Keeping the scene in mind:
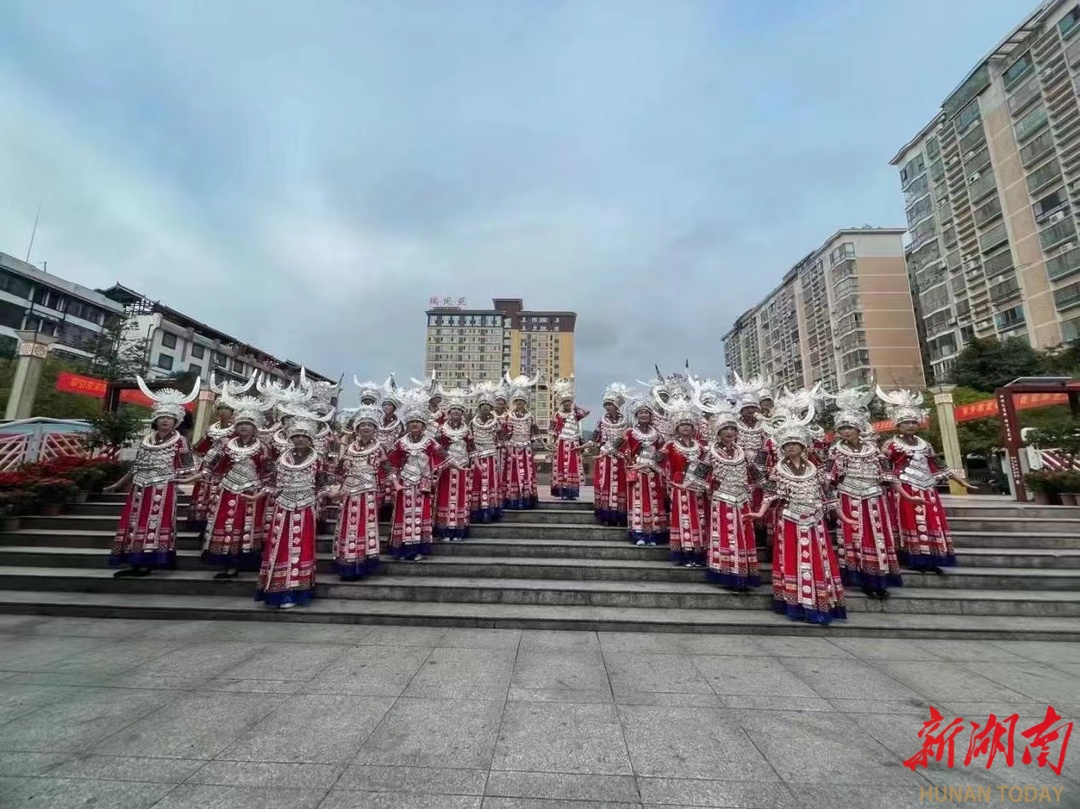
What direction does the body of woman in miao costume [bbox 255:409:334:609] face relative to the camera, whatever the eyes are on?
toward the camera

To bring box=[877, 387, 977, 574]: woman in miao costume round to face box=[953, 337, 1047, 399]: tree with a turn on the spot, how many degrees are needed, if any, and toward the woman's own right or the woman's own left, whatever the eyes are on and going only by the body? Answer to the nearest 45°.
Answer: approximately 180°

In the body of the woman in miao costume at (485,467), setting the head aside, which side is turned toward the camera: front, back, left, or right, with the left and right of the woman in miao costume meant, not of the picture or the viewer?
front

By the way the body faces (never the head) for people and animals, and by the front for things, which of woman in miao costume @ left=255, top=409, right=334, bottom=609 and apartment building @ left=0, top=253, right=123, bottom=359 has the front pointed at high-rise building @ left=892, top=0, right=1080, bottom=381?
the apartment building

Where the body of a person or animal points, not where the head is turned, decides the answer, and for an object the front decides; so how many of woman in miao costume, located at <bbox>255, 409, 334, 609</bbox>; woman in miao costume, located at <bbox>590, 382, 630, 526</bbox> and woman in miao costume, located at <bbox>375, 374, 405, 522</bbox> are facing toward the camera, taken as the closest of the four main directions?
3

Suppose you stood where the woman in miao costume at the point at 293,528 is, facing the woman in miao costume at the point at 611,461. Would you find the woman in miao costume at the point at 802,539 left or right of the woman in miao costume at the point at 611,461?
right

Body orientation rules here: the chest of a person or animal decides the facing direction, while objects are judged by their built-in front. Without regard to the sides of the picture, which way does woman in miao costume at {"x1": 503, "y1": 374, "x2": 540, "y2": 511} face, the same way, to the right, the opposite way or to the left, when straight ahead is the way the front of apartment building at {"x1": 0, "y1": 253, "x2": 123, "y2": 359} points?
to the right

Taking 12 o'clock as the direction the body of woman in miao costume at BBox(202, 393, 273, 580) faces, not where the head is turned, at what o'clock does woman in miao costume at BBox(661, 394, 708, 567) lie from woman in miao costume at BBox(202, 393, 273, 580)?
woman in miao costume at BBox(661, 394, 708, 567) is roughly at 10 o'clock from woman in miao costume at BBox(202, 393, 273, 580).

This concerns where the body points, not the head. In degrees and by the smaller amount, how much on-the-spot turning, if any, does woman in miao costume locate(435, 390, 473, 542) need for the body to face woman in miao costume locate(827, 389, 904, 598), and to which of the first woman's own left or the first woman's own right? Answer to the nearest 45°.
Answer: approximately 45° to the first woman's own left

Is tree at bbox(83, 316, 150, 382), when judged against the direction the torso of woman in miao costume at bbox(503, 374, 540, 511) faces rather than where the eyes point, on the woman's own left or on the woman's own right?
on the woman's own right
